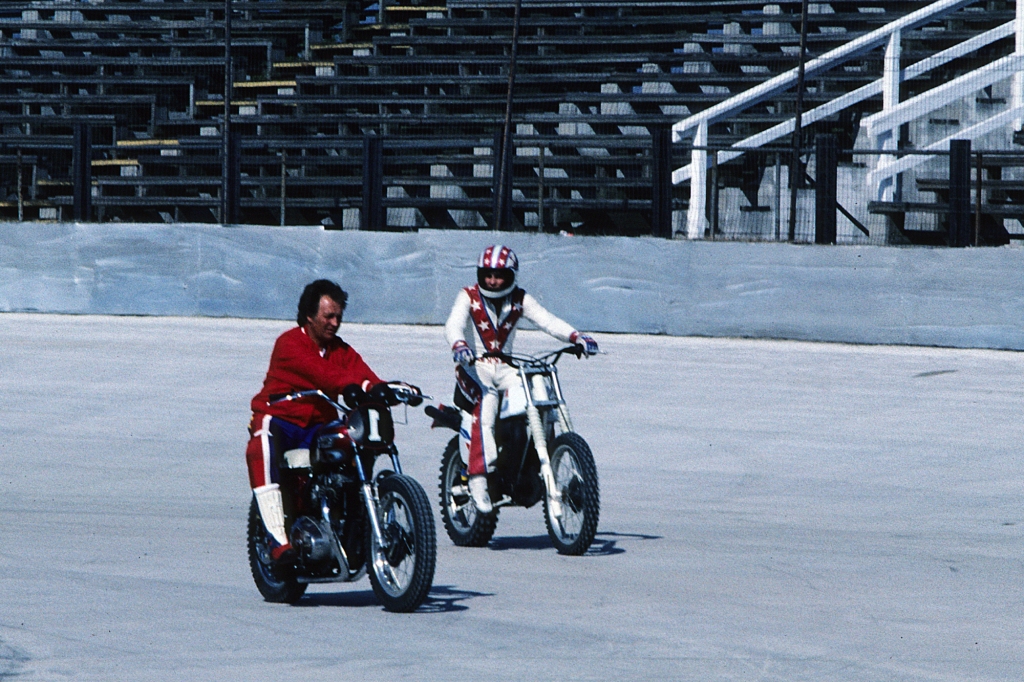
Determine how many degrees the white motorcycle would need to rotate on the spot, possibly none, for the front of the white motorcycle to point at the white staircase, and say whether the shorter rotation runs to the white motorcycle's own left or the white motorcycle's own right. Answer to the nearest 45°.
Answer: approximately 135° to the white motorcycle's own left

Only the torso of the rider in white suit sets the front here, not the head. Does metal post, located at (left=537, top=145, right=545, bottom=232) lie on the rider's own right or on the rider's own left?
on the rider's own left

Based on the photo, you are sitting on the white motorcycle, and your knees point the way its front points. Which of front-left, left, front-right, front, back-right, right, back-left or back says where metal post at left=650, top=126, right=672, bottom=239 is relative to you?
back-left

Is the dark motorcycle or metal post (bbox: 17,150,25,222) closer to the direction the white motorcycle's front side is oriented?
the dark motorcycle

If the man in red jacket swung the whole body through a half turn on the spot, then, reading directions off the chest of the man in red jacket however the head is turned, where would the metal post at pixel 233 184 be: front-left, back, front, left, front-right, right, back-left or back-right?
front-right

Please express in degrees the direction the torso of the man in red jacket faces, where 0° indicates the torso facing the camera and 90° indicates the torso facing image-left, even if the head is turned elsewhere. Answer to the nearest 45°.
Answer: approximately 315°

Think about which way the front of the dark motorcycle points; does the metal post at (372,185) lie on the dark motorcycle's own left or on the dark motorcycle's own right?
on the dark motorcycle's own left

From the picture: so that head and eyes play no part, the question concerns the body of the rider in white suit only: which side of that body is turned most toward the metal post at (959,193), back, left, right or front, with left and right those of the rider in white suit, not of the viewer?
left

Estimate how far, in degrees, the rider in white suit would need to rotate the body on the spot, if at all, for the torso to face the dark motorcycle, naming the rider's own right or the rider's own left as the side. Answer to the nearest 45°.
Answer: approximately 45° to the rider's own right
